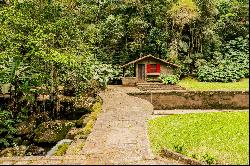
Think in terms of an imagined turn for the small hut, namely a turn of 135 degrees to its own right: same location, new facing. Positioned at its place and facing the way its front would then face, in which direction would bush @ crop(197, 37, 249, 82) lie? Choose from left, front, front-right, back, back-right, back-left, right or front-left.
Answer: back-right

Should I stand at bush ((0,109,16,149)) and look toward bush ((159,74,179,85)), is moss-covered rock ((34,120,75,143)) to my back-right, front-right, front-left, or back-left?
front-right

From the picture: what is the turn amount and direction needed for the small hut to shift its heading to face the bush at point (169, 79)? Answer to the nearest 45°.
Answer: approximately 45° to its left

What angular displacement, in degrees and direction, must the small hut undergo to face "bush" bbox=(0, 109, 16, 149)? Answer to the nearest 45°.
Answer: approximately 45° to its right

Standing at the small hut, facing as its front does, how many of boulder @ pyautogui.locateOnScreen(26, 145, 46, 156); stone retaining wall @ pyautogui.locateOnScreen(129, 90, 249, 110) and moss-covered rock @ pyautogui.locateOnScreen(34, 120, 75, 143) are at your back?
0

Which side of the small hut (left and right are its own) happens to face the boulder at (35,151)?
front

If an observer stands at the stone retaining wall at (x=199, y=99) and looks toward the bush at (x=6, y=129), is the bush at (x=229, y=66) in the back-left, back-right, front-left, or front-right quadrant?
back-right

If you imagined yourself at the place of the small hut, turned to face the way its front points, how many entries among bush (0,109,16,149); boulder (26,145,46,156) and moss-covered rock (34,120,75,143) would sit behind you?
0

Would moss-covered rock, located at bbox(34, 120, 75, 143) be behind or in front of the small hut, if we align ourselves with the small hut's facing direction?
in front

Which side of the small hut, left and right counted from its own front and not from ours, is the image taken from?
front
